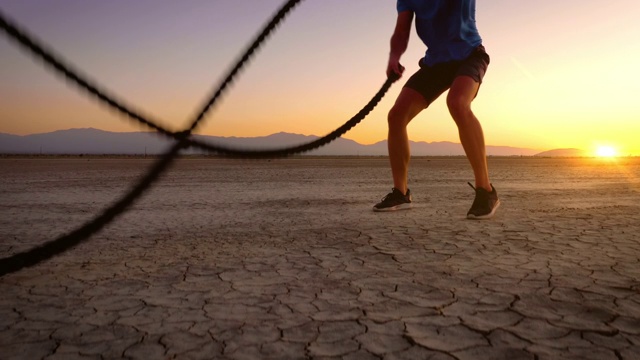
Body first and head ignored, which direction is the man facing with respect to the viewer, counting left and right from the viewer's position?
facing the viewer and to the left of the viewer
